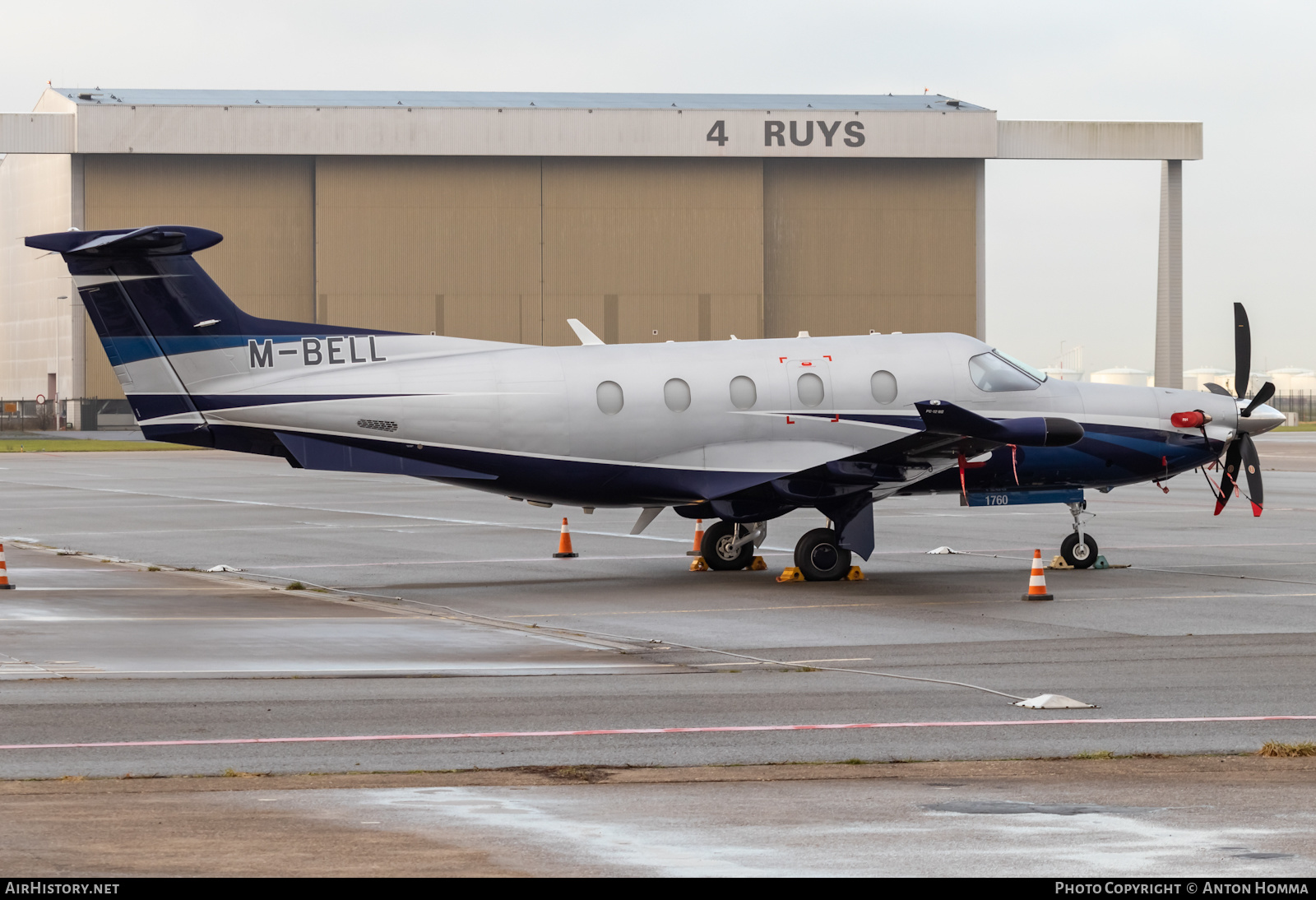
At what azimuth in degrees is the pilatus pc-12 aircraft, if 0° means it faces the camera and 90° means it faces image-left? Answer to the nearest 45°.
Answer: approximately 270°

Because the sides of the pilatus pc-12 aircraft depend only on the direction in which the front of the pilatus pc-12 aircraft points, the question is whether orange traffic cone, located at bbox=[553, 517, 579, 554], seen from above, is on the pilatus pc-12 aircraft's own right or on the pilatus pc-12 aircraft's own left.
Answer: on the pilatus pc-12 aircraft's own left

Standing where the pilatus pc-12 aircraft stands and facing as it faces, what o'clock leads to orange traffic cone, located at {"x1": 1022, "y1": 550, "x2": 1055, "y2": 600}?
The orange traffic cone is roughly at 1 o'clock from the pilatus pc-12 aircraft.

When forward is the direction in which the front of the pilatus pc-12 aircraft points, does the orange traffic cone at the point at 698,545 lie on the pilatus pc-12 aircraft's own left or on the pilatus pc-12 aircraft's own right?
on the pilatus pc-12 aircraft's own left
